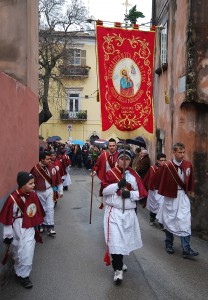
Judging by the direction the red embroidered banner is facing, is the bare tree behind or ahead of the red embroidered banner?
behind

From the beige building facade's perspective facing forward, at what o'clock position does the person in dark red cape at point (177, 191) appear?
The person in dark red cape is roughly at 12 o'clock from the beige building facade.

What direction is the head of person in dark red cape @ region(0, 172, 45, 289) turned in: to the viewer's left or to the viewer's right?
to the viewer's right

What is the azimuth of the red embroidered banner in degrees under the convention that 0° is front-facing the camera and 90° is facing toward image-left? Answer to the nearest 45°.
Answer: approximately 0°

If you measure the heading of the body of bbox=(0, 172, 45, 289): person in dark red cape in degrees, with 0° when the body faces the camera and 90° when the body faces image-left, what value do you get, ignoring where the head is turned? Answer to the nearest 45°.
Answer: approximately 315°

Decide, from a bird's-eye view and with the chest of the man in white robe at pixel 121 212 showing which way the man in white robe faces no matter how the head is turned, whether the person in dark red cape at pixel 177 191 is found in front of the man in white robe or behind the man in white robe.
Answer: behind

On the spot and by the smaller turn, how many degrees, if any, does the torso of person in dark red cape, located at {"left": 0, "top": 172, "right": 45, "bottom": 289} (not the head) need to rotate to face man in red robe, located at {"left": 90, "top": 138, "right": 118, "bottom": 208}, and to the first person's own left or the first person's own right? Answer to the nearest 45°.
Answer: approximately 90° to the first person's own left

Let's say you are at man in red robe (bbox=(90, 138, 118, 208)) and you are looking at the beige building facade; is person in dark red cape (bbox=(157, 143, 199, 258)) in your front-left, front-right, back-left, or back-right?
back-right

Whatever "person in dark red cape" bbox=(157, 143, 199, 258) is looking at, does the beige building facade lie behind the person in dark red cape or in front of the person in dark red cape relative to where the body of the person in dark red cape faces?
behind
